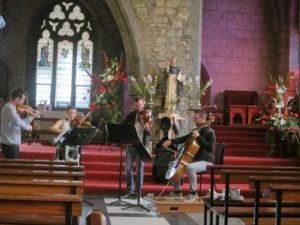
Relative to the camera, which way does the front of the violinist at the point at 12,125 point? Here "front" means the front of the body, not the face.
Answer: to the viewer's right

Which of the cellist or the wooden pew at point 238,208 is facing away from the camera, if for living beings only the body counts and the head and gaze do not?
the wooden pew

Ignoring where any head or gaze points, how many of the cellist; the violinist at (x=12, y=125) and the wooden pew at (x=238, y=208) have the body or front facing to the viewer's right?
1

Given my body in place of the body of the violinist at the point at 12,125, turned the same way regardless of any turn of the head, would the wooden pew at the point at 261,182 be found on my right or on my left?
on my right

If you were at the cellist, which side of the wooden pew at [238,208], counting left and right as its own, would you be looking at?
front

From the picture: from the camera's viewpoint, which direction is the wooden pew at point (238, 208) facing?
away from the camera

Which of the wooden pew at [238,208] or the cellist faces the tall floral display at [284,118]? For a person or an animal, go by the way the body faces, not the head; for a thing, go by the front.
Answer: the wooden pew

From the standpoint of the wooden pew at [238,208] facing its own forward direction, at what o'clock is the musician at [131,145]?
The musician is roughly at 11 o'clock from the wooden pew.

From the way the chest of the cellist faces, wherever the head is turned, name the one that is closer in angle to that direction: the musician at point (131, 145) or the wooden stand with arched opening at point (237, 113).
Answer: the musician

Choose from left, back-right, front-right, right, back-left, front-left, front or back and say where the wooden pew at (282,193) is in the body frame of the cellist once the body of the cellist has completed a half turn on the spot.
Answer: right

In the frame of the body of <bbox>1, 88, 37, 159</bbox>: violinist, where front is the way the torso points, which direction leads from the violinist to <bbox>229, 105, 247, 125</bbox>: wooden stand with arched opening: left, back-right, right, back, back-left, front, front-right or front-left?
front-left

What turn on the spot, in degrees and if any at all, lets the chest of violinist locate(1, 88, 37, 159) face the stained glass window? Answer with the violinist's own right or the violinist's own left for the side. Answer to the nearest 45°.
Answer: approximately 90° to the violinist's own left
